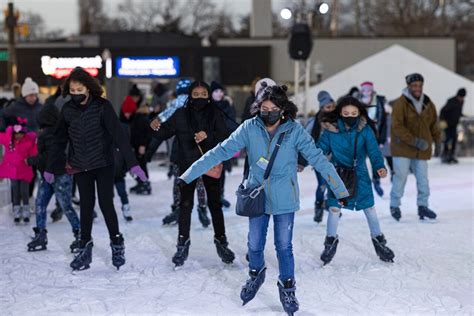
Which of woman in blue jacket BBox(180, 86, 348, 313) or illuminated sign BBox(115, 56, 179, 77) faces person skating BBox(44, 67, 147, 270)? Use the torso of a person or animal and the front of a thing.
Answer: the illuminated sign

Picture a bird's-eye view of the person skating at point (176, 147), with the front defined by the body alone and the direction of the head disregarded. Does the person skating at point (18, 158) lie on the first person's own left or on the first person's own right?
on the first person's own right

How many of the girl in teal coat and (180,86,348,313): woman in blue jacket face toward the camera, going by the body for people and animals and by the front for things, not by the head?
2

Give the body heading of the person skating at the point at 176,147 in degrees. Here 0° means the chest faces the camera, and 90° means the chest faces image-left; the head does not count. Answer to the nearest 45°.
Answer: approximately 45°

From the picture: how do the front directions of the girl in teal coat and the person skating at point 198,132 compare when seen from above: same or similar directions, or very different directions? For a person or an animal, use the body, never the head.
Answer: same or similar directions

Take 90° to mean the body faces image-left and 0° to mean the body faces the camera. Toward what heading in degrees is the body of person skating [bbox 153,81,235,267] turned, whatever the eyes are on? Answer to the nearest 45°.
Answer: approximately 0°

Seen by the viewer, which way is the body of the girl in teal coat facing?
toward the camera

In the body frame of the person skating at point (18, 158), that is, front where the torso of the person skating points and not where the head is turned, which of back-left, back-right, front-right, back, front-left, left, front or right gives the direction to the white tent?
back-left

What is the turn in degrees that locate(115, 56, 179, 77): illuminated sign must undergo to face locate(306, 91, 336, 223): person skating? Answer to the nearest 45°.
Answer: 0° — it already faces them

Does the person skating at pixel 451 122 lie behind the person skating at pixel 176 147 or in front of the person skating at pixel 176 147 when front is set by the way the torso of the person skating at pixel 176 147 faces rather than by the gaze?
behind
